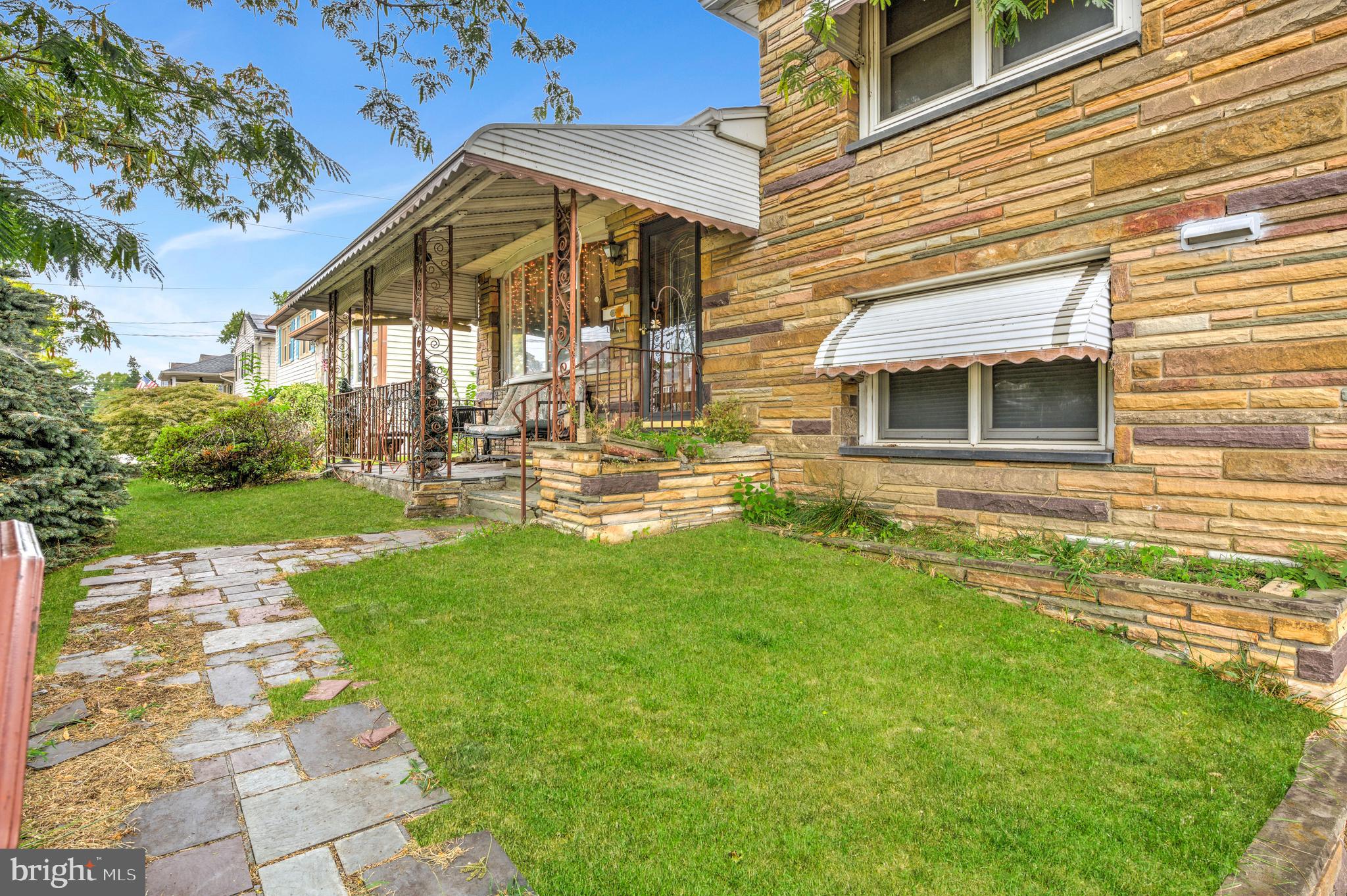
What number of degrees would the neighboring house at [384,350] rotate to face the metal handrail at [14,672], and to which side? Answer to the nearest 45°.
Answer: approximately 45° to its left

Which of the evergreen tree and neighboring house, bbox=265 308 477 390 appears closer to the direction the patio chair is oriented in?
the evergreen tree

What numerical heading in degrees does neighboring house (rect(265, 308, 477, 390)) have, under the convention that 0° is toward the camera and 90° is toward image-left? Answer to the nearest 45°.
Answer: approximately 45°

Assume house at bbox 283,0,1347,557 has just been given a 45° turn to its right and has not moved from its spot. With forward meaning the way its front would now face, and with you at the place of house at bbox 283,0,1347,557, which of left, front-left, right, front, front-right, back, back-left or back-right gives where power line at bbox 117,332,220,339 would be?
front-right

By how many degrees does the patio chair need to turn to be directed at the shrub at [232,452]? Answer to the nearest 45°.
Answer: approximately 90° to its right
